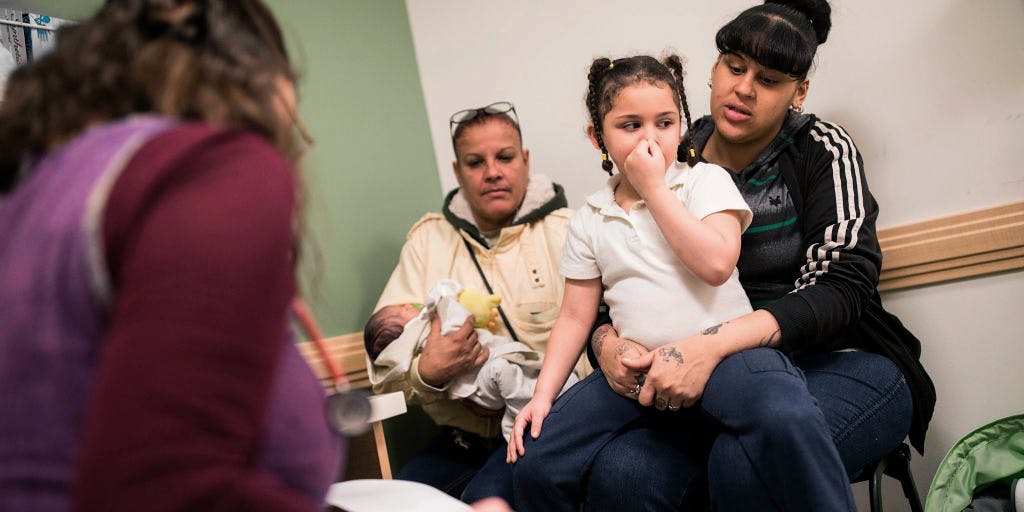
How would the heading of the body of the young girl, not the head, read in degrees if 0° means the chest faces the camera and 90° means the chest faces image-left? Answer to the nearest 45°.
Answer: approximately 45°

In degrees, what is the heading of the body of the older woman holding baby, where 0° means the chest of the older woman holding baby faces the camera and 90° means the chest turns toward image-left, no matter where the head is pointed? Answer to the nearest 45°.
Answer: approximately 0°

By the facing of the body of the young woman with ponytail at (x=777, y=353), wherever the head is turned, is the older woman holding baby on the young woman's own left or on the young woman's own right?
on the young woman's own right

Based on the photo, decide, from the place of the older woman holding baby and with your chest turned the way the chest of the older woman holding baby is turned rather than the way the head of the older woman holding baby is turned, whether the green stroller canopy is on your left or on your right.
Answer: on your left
